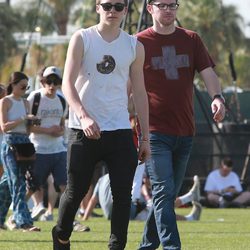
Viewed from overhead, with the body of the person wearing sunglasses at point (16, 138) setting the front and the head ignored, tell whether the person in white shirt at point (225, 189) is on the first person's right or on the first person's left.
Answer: on the first person's left

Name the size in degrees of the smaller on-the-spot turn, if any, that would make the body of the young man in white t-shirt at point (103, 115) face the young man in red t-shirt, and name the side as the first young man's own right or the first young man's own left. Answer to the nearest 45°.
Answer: approximately 135° to the first young man's own left

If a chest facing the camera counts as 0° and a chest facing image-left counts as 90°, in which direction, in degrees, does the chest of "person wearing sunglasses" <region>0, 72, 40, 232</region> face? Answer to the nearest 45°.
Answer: approximately 315°

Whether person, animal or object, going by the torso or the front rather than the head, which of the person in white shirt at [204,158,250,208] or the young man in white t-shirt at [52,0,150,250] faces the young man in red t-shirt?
the person in white shirt

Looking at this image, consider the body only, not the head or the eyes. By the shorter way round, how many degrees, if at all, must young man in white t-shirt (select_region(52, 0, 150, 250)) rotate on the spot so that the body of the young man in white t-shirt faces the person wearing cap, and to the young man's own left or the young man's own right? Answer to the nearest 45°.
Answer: approximately 180°

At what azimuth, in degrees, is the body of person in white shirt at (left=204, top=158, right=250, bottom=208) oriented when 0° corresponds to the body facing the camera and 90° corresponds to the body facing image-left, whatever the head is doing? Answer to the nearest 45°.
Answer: approximately 0°
